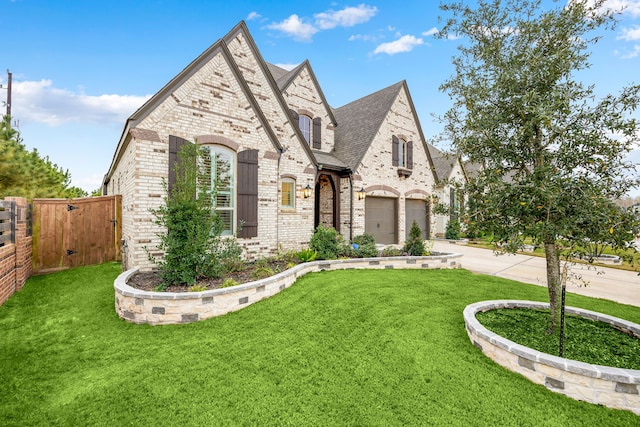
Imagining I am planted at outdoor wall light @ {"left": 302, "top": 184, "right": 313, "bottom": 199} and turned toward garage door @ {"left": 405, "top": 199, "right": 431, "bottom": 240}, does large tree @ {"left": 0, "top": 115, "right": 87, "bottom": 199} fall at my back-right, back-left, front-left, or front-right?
back-left

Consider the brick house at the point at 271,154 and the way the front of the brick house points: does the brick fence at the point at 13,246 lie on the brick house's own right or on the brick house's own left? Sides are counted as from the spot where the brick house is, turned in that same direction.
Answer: on the brick house's own right

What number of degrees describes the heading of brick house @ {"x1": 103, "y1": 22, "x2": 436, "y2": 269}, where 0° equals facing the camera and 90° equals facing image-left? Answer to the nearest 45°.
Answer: approximately 315°

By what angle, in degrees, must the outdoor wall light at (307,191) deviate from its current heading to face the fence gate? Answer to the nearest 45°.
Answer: approximately 135° to its right

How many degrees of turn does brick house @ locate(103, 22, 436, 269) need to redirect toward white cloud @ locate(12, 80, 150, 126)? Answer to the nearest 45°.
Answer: approximately 180°

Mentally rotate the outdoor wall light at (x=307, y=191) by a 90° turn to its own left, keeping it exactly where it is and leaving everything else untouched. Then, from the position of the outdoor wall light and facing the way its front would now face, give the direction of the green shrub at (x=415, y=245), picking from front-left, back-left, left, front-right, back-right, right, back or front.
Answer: front-right

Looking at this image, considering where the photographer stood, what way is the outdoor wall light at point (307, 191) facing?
facing the viewer and to the right of the viewer
